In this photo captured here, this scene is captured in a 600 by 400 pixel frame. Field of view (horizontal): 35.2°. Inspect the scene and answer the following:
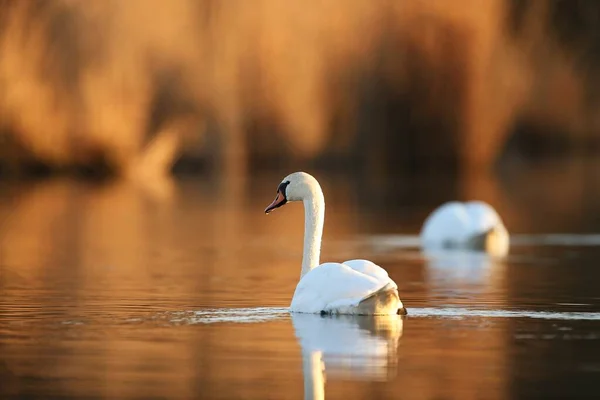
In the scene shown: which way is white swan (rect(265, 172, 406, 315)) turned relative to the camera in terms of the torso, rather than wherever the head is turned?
to the viewer's left

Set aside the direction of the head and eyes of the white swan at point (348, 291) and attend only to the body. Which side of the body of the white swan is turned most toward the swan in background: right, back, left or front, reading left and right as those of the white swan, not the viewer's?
right
